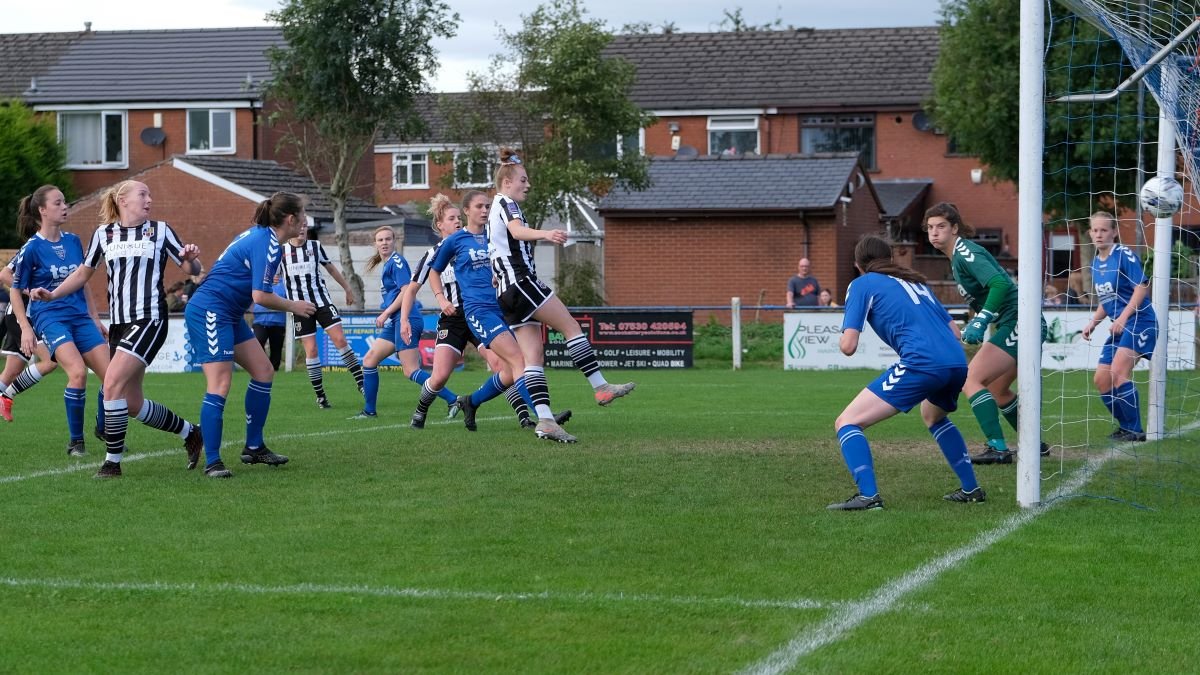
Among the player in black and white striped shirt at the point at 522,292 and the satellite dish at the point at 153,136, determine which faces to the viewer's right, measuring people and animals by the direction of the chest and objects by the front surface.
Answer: the player in black and white striped shirt

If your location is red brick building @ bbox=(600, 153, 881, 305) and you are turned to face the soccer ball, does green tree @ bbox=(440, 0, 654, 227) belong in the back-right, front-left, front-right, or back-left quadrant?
front-right

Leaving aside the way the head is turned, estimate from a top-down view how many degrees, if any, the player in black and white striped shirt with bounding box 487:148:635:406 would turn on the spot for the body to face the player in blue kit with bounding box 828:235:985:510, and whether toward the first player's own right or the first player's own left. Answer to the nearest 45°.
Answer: approximately 45° to the first player's own right

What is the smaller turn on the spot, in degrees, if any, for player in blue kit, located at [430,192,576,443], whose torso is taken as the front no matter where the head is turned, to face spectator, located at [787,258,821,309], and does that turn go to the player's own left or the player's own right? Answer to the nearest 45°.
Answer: approximately 135° to the player's own left

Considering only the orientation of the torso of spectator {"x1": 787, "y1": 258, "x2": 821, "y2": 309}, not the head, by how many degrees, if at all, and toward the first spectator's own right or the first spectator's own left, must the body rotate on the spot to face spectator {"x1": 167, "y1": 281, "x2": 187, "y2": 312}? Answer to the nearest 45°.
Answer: approximately 90° to the first spectator's own right

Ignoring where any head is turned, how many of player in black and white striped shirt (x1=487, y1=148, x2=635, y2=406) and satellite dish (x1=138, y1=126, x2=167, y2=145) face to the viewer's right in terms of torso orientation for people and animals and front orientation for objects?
1

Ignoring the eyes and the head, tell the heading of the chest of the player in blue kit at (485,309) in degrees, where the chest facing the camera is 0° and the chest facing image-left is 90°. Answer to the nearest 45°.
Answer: approximately 315°

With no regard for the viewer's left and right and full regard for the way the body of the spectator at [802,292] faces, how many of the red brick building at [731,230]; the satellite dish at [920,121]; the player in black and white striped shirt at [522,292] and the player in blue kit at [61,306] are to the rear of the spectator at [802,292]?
2

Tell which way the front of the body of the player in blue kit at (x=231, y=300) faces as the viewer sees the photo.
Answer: to the viewer's right

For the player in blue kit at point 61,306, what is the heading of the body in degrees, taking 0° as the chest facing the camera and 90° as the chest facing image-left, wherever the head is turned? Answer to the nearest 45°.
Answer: approximately 315°

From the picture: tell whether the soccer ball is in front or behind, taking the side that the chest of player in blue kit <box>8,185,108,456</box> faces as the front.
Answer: in front

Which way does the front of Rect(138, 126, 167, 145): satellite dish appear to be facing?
toward the camera

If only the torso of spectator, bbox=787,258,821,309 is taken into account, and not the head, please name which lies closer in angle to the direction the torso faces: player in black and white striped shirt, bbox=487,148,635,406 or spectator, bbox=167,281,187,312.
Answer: the player in black and white striped shirt

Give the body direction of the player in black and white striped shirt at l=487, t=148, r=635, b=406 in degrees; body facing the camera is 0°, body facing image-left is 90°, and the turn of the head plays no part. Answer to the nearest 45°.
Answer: approximately 270°

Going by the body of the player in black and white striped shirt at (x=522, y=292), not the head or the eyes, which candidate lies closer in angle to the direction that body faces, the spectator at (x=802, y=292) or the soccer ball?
the soccer ball
